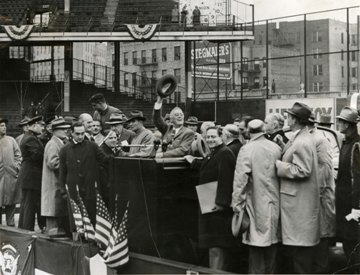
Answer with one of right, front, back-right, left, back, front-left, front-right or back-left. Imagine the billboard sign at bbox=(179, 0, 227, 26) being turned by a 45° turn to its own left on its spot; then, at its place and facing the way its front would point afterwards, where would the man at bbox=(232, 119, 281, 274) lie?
front-right

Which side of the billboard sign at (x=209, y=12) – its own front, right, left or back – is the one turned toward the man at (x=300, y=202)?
front

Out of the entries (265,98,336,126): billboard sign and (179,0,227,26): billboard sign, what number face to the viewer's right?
0

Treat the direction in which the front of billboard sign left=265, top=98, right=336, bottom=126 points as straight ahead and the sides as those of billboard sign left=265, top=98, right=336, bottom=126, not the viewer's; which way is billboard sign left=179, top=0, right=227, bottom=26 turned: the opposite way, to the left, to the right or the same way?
the same way

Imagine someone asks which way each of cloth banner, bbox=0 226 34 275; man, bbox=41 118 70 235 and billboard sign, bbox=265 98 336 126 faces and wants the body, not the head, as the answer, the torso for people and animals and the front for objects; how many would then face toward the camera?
2

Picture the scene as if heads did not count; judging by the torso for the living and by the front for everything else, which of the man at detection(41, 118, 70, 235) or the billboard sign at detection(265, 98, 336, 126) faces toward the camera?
the billboard sign

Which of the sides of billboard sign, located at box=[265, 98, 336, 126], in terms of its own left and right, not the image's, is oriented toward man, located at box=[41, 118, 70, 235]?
front

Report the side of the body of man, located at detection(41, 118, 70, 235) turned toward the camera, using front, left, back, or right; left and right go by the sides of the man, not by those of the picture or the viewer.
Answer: right

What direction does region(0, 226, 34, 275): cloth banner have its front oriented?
toward the camera

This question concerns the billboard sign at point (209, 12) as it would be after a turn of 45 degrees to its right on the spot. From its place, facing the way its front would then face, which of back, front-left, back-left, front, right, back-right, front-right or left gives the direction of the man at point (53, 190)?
front-left

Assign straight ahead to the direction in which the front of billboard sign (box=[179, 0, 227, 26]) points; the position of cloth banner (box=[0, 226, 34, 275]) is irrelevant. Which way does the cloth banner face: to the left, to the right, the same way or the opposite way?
the same way

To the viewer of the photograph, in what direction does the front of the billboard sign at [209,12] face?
facing the viewer

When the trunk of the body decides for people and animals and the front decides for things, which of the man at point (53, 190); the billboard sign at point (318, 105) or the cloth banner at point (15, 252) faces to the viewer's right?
the man

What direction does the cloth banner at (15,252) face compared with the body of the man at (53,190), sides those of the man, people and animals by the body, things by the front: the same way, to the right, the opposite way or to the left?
to the right

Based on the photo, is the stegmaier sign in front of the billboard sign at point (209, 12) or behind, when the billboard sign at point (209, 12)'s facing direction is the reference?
behind

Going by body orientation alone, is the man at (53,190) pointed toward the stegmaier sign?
no
